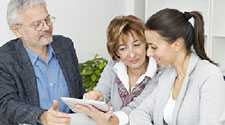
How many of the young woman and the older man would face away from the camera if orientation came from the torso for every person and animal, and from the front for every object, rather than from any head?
0

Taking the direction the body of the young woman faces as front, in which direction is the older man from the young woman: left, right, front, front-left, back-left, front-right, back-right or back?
front-right

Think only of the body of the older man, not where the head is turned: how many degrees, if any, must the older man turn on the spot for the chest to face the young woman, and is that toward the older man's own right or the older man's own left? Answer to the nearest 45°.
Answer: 0° — they already face them

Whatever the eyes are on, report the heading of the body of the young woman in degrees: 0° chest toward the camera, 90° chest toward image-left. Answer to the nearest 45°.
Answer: approximately 45°
